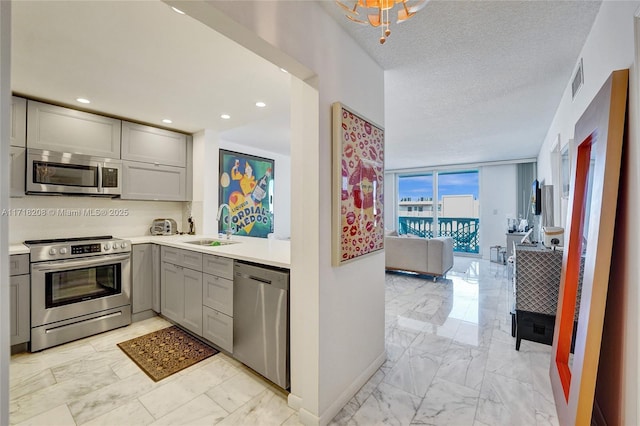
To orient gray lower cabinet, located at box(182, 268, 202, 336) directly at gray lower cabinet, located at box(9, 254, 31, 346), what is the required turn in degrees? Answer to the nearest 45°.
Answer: approximately 45° to its right

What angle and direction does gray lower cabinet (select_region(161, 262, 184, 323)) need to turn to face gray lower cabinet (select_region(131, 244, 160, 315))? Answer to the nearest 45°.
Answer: approximately 90° to its right

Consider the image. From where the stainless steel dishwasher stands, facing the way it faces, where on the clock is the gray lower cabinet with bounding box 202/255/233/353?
The gray lower cabinet is roughly at 3 o'clock from the stainless steel dishwasher.

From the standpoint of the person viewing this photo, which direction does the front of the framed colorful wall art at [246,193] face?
facing the viewer and to the right of the viewer

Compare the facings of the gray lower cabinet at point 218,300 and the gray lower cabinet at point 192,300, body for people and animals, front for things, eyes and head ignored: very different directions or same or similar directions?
same or similar directions

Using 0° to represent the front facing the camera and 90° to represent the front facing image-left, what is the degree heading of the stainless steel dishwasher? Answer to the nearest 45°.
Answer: approximately 45°

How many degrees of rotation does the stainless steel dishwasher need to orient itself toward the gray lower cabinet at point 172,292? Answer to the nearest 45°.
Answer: approximately 90° to its right

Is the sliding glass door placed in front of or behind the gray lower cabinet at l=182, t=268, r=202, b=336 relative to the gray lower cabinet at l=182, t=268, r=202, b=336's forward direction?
behind

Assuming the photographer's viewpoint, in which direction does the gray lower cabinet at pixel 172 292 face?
facing the viewer and to the left of the viewer

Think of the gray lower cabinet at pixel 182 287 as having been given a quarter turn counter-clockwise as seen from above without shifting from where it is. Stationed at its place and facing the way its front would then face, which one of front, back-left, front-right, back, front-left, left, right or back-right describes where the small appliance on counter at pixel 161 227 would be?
back-left
